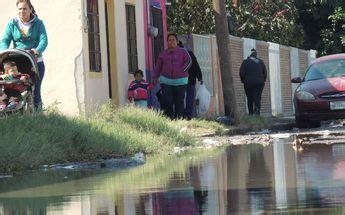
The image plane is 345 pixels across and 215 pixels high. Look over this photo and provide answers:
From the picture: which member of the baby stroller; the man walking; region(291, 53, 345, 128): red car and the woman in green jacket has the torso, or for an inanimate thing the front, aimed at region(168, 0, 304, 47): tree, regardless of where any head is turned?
the man walking

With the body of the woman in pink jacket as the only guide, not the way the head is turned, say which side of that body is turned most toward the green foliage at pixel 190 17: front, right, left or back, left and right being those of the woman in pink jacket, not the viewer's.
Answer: back

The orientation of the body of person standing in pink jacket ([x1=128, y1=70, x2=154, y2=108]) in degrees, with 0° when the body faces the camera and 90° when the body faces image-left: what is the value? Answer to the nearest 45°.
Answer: approximately 0°

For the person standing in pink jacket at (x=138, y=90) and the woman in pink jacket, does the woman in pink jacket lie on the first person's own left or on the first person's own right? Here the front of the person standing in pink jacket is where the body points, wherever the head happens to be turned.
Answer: on the first person's own left

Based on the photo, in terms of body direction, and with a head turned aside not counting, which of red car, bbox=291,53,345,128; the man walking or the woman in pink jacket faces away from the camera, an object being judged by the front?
the man walking

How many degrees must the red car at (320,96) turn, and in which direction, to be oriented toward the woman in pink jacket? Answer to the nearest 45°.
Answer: approximately 45° to its right

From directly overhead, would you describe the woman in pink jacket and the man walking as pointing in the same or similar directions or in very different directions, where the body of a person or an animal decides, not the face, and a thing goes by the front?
very different directions

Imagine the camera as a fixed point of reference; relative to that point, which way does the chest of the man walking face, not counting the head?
away from the camera
